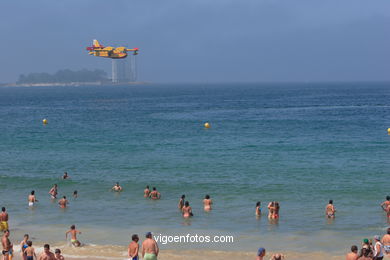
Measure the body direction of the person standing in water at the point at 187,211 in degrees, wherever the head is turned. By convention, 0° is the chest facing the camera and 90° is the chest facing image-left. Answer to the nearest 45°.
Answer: approximately 180°

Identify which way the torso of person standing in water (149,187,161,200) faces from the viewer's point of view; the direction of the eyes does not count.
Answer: away from the camera

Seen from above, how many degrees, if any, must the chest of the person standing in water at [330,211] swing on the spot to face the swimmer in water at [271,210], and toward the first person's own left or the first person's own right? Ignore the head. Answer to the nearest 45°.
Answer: approximately 90° to the first person's own left

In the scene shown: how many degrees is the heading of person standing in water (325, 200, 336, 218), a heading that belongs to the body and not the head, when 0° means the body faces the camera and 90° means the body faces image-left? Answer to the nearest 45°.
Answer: approximately 180°

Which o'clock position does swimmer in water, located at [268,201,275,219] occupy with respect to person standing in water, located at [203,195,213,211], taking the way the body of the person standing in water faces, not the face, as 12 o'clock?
The swimmer in water is roughly at 4 o'clock from the person standing in water.

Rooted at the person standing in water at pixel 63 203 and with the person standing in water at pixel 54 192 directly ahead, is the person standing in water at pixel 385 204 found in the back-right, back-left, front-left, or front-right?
back-right

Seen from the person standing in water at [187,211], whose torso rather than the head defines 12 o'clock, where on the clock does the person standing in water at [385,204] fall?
the person standing in water at [385,204] is roughly at 3 o'clock from the person standing in water at [187,211].

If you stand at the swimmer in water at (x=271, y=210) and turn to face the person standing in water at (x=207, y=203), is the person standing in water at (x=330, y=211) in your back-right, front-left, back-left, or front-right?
back-right

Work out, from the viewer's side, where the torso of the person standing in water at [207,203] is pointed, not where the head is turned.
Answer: away from the camera

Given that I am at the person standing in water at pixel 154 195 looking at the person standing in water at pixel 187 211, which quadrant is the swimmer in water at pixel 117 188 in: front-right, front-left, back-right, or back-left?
back-right

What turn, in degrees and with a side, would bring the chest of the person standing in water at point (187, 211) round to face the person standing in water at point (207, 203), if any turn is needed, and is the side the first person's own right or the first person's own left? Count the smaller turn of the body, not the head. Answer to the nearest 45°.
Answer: approximately 45° to the first person's own right

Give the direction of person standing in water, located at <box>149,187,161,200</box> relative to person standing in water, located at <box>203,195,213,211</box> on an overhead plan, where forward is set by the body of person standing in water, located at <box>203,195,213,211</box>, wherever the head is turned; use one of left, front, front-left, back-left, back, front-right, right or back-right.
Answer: front-left

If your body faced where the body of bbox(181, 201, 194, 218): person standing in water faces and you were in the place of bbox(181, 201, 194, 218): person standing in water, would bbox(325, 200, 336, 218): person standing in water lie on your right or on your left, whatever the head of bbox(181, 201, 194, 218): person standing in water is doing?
on your right

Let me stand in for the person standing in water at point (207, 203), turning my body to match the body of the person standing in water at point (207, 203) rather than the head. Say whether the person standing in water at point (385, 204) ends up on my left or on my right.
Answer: on my right
